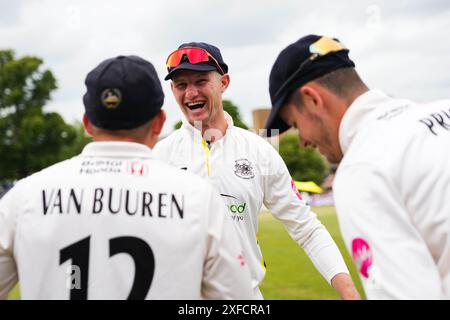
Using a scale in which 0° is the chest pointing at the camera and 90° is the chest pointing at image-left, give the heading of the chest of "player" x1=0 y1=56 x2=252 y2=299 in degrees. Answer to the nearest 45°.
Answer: approximately 180°

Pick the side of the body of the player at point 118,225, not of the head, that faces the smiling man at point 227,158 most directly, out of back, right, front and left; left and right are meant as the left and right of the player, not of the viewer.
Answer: front
